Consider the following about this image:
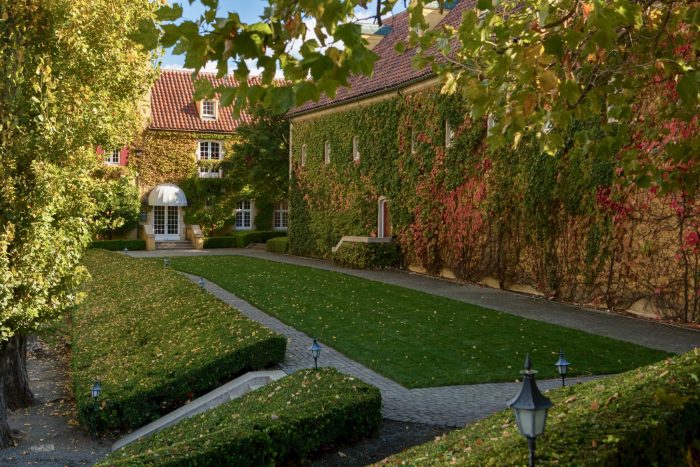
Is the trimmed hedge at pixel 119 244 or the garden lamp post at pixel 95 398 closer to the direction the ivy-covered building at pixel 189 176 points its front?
the garden lamp post

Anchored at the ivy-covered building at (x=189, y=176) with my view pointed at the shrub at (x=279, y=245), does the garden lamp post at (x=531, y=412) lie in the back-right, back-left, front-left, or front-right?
front-right

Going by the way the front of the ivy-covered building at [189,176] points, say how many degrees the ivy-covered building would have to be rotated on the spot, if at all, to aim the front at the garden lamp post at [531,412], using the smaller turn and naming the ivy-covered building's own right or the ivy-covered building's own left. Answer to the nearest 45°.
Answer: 0° — it already faces it

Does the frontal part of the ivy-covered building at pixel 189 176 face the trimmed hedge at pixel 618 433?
yes

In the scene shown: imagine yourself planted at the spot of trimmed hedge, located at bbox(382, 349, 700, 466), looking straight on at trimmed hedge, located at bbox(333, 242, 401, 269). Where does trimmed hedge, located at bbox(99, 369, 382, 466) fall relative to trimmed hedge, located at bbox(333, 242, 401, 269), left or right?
left

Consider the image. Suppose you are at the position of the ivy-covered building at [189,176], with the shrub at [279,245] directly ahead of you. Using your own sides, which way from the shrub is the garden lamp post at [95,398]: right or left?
right

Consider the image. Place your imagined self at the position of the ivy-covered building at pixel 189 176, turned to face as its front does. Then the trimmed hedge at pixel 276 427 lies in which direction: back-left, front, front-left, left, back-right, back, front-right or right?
front

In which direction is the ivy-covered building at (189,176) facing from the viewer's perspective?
toward the camera

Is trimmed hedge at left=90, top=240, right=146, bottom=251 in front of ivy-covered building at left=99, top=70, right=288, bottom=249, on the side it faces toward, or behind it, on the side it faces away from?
in front

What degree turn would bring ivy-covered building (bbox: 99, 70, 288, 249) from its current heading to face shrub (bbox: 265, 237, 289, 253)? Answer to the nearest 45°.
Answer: approximately 45° to its left

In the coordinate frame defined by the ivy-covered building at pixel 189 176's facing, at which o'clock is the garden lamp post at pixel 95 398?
The garden lamp post is roughly at 12 o'clock from the ivy-covered building.
